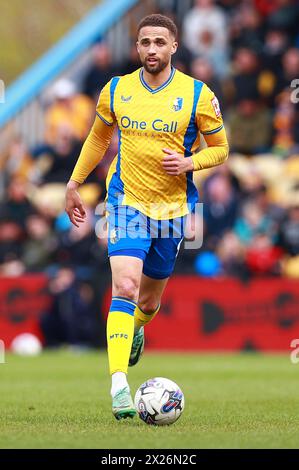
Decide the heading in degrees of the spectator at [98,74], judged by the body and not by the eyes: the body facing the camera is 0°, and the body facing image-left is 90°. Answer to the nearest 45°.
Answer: approximately 0°

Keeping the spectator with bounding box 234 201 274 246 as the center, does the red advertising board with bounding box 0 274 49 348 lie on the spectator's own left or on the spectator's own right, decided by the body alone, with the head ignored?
on the spectator's own right

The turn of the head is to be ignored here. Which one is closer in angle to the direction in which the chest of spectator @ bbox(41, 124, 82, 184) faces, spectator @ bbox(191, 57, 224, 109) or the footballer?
the footballer
